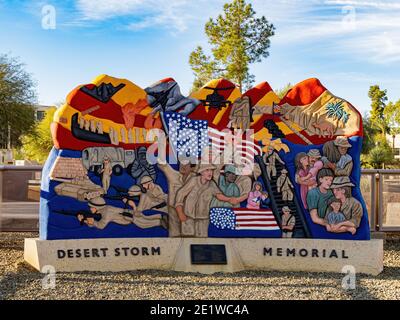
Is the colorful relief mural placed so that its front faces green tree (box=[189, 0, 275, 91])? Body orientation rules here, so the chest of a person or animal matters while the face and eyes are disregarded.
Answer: no

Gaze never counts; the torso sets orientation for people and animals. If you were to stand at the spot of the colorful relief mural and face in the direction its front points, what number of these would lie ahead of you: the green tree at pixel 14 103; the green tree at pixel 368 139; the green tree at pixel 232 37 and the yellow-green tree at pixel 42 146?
0

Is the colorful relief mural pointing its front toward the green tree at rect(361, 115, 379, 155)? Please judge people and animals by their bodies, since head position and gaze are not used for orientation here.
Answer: no

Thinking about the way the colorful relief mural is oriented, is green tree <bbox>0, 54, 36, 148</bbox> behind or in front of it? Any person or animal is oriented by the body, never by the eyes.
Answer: behind

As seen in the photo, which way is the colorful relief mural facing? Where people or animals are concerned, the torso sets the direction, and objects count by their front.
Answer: toward the camera
